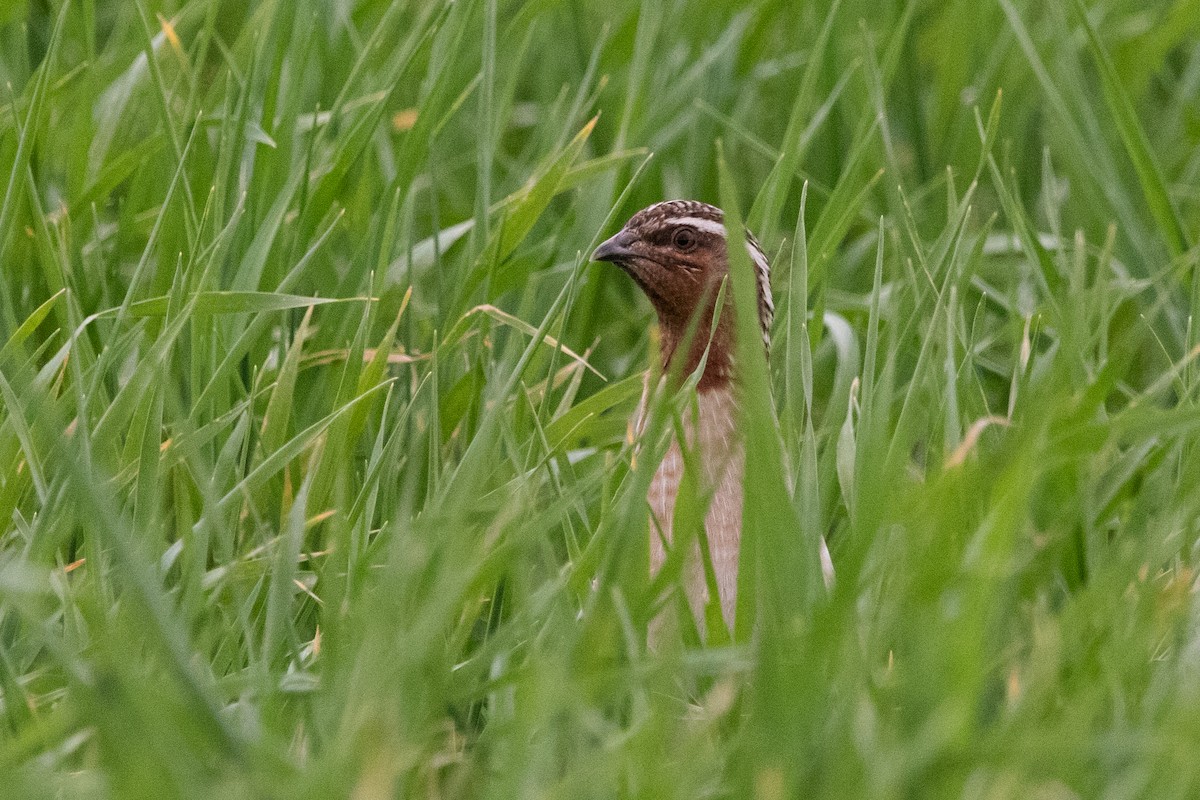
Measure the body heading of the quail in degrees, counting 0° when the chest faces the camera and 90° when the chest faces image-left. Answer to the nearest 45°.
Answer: approximately 45°
